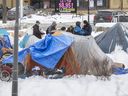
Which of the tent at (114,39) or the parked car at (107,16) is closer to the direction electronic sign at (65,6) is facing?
the tent

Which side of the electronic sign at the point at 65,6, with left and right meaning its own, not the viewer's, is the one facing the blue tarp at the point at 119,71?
front

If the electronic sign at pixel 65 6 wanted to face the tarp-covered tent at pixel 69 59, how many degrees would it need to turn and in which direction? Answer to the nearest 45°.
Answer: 0° — it already faces it

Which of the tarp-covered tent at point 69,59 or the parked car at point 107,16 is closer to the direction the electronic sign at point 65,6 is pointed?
the tarp-covered tent

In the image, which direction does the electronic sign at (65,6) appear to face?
toward the camera

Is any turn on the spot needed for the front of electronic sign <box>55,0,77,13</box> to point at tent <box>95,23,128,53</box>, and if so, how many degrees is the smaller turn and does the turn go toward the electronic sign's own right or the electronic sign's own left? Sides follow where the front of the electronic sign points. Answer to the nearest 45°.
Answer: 0° — it already faces it

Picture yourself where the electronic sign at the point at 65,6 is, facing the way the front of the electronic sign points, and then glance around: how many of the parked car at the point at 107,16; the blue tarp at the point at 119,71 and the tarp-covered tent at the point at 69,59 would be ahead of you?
2

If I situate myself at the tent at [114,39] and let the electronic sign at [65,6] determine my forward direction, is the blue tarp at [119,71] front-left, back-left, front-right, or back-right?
back-left
